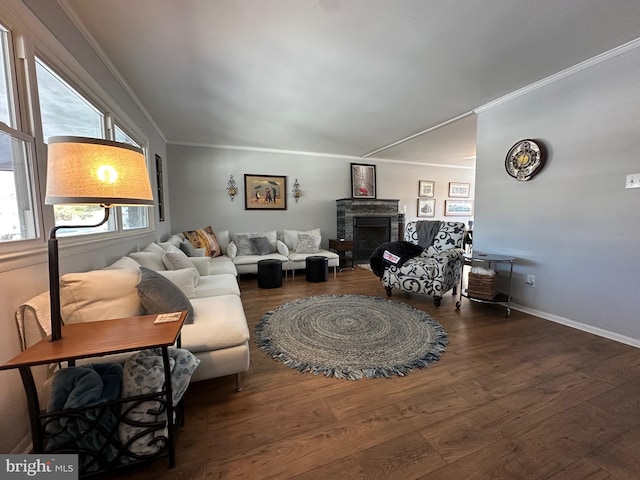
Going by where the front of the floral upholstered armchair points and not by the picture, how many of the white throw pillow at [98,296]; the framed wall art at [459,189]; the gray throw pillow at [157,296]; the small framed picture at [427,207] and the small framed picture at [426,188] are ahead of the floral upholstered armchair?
2

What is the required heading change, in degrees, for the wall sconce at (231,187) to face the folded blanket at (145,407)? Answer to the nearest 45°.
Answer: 0° — it already faces it

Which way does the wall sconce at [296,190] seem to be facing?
toward the camera

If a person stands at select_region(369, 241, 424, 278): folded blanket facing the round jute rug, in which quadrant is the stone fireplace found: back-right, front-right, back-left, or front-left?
back-right

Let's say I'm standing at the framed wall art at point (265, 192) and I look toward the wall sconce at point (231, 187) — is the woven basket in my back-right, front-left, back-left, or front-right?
back-left

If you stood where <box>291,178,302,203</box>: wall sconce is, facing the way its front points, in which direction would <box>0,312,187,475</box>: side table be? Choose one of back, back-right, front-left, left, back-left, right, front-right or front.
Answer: front

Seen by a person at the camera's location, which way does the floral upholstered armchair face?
facing the viewer and to the left of the viewer

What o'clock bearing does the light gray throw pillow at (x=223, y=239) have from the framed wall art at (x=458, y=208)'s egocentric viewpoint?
The light gray throw pillow is roughly at 3 o'clock from the framed wall art.

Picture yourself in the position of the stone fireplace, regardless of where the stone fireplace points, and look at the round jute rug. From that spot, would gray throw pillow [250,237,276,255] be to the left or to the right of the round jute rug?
right

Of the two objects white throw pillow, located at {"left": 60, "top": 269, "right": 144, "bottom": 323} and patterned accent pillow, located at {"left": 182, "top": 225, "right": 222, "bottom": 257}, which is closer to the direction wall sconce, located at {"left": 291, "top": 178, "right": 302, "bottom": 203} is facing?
the white throw pillow

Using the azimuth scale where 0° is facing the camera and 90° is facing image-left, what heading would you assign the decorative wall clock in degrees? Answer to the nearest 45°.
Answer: approximately 45°

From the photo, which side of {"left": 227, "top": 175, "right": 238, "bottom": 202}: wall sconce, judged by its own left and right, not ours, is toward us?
front

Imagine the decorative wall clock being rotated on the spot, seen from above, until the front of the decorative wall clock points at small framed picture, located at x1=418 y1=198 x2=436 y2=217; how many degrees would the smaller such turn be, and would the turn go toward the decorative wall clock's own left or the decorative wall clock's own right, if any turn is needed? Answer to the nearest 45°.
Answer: approximately 90° to the decorative wall clock's own right

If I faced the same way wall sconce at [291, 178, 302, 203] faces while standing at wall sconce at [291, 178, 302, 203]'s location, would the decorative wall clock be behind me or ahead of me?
ahead

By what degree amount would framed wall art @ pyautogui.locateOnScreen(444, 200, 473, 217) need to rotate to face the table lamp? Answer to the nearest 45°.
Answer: approximately 45° to its right

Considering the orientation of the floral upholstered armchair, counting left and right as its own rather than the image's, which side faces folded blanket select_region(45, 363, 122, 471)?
front

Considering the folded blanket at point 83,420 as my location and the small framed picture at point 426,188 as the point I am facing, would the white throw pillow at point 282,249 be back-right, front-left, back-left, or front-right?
front-left

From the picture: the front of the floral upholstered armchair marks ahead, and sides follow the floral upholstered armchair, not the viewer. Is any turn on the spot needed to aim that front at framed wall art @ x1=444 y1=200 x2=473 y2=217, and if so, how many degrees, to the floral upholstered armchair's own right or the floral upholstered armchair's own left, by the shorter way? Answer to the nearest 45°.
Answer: approximately 135° to the floral upholstered armchair's own right
